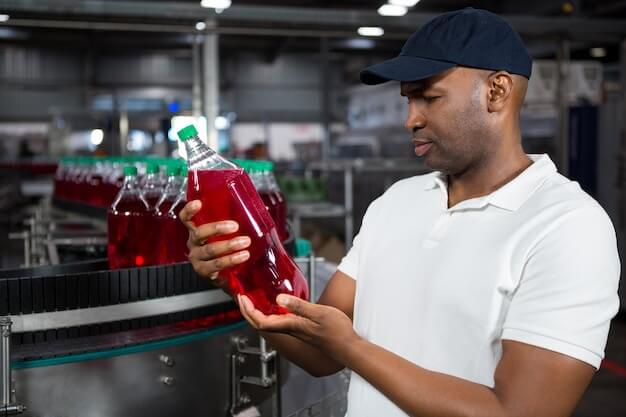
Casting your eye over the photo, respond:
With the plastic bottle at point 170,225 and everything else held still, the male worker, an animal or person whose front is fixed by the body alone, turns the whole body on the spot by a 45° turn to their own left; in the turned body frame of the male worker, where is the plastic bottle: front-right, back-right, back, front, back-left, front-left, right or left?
back-right

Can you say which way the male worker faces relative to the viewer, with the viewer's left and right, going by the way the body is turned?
facing the viewer and to the left of the viewer

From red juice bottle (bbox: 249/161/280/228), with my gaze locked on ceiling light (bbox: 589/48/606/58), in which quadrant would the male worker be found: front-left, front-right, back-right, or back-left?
back-right

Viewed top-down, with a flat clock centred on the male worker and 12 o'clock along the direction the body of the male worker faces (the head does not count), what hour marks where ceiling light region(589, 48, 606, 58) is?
The ceiling light is roughly at 5 o'clock from the male worker.

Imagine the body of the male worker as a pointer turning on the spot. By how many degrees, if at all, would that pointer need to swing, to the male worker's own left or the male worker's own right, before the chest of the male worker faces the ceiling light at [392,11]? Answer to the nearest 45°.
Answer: approximately 135° to the male worker's own right

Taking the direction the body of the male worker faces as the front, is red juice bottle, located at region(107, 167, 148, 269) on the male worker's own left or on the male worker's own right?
on the male worker's own right

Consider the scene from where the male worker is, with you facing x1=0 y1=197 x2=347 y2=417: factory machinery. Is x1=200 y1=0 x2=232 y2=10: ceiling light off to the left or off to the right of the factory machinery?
right

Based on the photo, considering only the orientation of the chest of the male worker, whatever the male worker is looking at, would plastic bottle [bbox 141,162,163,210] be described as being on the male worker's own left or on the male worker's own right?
on the male worker's own right

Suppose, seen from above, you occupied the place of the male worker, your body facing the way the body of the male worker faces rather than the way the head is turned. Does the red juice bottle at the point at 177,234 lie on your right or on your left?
on your right
